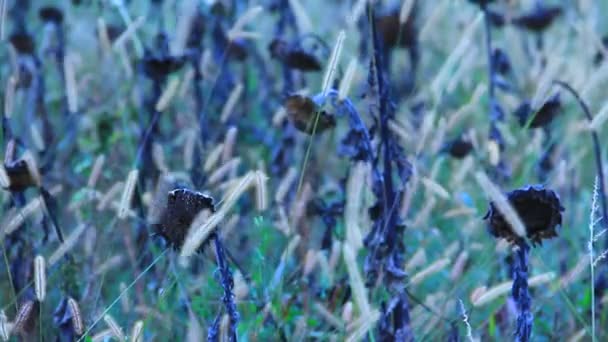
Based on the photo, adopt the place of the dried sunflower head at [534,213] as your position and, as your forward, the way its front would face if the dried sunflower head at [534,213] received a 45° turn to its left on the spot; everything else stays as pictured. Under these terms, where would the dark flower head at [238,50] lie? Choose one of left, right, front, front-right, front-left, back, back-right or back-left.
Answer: back

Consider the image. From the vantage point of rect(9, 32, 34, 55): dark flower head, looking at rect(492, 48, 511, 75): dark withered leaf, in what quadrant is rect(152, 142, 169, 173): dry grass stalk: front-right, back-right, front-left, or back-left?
front-right

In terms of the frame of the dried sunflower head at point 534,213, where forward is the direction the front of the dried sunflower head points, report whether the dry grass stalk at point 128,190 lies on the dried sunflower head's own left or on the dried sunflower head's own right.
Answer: on the dried sunflower head's own right

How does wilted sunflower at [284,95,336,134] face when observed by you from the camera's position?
facing the viewer and to the left of the viewer

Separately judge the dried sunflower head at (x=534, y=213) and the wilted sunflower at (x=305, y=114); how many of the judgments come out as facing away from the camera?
0

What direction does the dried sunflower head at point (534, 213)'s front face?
toward the camera

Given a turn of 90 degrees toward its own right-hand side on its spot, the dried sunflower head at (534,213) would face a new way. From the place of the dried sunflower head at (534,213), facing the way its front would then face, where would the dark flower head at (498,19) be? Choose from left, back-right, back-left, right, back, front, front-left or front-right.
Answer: right

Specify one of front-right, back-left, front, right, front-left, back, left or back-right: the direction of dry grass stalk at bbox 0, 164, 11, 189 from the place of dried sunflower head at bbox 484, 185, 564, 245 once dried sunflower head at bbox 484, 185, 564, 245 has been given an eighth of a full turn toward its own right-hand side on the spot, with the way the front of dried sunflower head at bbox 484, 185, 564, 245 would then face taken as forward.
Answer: front-right

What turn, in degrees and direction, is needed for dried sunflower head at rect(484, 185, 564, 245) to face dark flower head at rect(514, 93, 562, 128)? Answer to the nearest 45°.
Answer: approximately 180°

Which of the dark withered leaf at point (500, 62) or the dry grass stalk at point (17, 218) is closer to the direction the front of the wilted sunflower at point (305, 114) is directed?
the dry grass stalk
